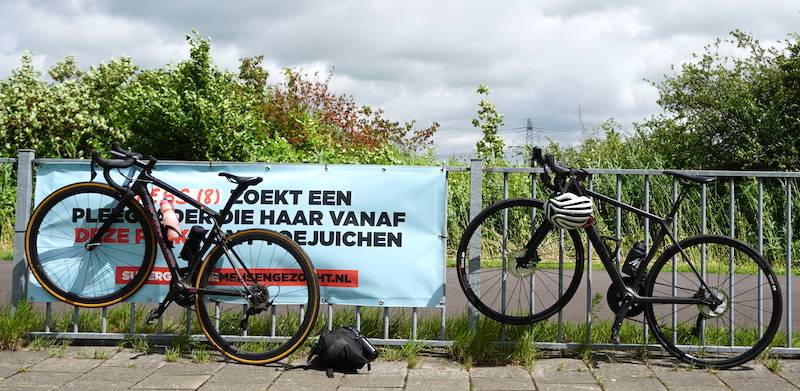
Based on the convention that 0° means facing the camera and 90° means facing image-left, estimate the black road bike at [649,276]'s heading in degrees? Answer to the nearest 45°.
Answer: approximately 90°

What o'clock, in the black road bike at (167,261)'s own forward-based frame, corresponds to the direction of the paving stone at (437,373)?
The paving stone is roughly at 7 o'clock from the black road bike.

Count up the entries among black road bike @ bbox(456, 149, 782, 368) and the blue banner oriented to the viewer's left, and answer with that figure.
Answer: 1

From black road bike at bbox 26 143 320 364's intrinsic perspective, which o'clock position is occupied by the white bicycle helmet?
The white bicycle helmet is roughly at 7 o'clock from the black road bike.

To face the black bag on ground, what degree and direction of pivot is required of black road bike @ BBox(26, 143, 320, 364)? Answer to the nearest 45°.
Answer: approximately 135° to its left

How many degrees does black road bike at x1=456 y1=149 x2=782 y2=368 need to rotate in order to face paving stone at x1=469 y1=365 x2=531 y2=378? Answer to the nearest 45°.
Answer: approximately 45° to its left

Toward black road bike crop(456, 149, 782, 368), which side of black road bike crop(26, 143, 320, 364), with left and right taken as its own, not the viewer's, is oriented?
back

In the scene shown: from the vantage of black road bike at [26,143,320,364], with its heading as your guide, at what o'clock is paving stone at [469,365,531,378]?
The paving stone is roughly at 7 o'clock from the black road bike.

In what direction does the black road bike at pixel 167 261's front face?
to the viewer's left
